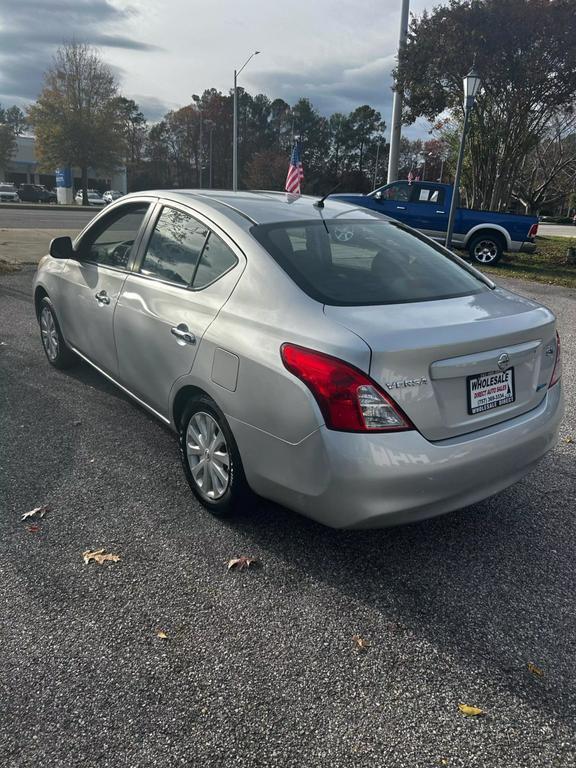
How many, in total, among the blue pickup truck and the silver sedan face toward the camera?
0

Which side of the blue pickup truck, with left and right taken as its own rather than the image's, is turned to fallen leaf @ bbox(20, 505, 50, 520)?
left

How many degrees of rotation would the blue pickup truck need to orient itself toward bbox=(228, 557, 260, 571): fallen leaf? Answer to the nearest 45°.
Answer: approximately 90° to its left

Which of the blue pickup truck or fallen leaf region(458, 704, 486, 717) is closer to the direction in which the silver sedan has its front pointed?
the blue pickup truck

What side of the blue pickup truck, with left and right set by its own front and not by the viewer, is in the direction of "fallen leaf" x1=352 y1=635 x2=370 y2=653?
left

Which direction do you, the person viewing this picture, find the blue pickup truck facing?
facing to the left of the viewer

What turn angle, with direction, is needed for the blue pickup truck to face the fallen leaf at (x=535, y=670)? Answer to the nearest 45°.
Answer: approximately 90° to its left

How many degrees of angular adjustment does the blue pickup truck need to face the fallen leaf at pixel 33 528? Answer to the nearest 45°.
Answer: approximately 90° to its left

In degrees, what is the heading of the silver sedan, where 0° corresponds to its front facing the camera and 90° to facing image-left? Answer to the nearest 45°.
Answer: approximately 135°

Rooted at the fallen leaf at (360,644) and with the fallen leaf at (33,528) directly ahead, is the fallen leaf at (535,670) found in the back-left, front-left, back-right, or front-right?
back-right
